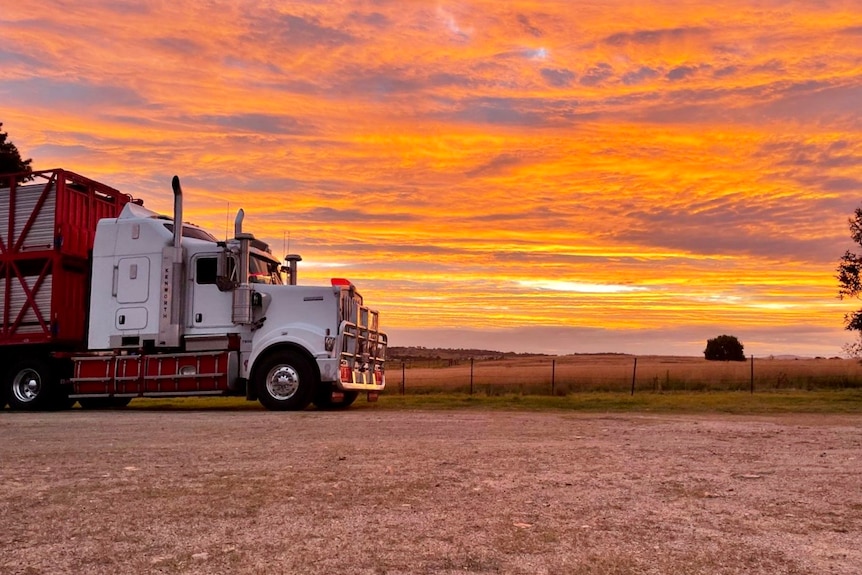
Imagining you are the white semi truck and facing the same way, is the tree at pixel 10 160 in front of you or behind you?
behind

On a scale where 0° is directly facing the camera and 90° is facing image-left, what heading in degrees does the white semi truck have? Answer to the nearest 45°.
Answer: approximately 315°
